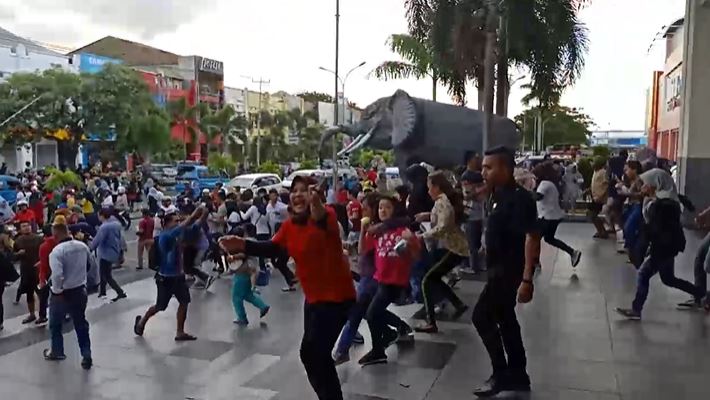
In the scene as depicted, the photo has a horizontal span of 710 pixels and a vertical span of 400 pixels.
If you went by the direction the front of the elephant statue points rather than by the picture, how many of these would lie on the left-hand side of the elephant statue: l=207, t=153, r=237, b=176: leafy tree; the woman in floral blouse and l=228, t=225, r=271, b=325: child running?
2

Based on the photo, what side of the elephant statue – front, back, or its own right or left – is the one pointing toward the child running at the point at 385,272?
left

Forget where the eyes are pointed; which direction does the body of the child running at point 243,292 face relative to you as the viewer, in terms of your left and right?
facing to the left of the viewer

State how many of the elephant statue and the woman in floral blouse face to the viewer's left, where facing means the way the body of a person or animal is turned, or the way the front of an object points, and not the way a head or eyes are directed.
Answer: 2

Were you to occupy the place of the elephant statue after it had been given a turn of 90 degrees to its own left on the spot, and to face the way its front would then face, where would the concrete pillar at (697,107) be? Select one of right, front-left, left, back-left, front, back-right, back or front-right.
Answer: left

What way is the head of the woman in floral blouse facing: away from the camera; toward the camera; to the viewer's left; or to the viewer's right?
to the viewer's left

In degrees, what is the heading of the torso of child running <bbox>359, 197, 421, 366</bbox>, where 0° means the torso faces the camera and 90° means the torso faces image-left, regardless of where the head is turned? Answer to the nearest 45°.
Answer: approximately 45°

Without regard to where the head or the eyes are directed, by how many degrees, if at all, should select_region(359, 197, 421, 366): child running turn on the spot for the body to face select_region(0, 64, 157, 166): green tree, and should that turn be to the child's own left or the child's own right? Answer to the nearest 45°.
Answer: approximately 90° to the child's own right

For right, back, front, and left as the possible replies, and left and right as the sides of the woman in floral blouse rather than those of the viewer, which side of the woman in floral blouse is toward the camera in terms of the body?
left
